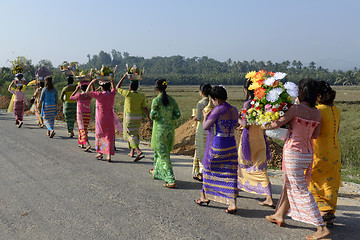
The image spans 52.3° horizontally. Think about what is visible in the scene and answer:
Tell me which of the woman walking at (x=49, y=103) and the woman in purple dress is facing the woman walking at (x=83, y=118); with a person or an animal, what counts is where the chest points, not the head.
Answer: the woman in purple dress

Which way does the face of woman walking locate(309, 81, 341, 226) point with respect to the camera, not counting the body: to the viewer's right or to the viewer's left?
to the viewer's left

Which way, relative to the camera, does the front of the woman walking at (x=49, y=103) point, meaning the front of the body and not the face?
away from the camera

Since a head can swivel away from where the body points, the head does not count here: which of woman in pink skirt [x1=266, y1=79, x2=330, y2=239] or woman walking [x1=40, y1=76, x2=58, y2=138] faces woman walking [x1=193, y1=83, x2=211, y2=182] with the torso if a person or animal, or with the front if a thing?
the woman in pink skirt

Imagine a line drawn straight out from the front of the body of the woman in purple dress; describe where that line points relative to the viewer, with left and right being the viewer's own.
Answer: facing away from the viewer and to the left of the viewer

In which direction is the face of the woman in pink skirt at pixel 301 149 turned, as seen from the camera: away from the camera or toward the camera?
away from the camera

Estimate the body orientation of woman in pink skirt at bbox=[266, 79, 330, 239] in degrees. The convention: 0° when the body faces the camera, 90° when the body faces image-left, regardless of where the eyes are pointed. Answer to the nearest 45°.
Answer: approximately 135°

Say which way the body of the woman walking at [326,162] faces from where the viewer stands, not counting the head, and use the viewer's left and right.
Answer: facing away from the viewer and to the left of the viewer
